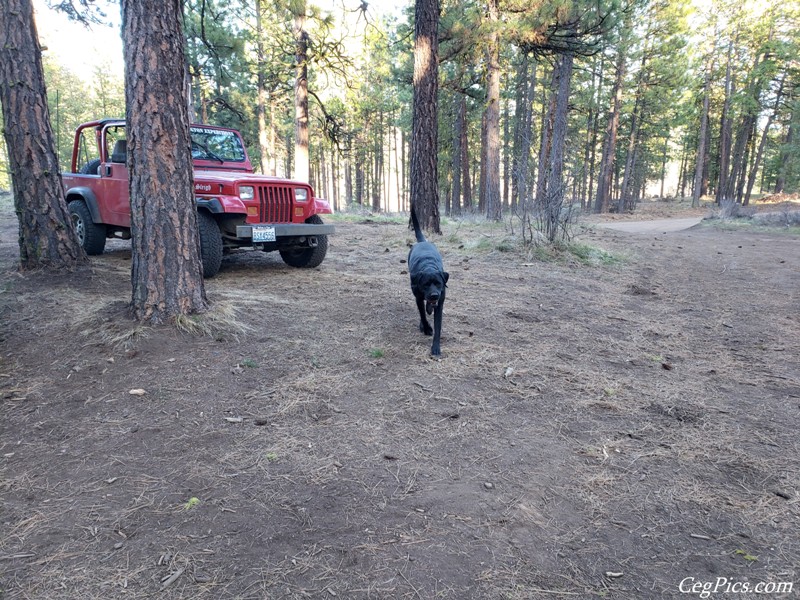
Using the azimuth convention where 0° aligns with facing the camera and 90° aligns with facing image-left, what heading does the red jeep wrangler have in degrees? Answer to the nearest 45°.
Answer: approximately 315°

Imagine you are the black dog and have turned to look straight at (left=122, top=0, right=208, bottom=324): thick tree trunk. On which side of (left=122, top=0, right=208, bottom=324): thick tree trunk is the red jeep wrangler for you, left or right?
right

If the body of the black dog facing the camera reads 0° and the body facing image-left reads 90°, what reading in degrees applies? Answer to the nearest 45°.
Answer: approximately 0°

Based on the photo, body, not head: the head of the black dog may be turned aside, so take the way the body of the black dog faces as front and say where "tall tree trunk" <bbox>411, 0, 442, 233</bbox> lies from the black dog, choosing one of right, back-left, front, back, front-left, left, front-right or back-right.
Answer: back

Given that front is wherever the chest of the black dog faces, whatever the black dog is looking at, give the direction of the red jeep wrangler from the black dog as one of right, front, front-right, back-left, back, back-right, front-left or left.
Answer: back-right

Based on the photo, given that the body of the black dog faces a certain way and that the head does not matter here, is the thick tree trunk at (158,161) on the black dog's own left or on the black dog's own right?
on the black dog's own right
